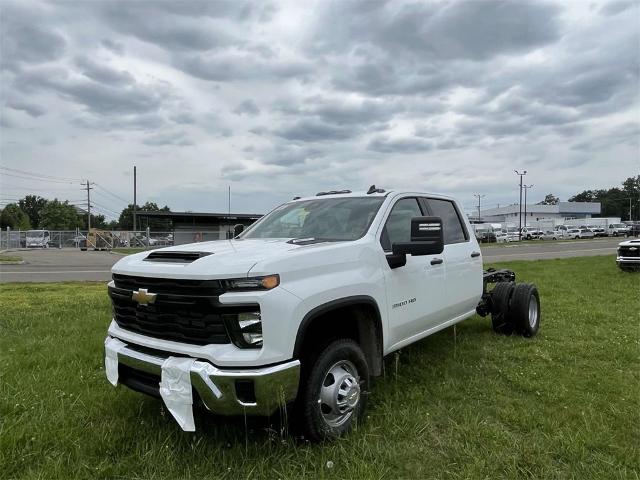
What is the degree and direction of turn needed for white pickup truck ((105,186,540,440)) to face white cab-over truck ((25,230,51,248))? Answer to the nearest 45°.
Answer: approximately 90° to its right

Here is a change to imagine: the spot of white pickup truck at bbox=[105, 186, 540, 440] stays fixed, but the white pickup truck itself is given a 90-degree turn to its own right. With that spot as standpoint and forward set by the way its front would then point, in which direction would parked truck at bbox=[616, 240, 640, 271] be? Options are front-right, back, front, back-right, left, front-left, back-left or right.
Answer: right

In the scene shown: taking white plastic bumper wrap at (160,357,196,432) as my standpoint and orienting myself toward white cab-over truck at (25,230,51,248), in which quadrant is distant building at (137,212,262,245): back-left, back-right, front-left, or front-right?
front-right

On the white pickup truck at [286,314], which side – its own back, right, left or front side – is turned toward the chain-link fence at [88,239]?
right

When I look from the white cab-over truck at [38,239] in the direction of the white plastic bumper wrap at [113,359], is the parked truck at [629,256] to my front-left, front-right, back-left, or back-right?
front-left

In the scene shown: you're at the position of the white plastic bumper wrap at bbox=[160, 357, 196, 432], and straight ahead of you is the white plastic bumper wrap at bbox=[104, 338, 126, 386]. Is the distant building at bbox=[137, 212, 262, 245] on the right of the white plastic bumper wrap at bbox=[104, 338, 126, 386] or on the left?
right

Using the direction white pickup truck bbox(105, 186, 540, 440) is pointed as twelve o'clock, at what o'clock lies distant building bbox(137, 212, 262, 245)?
The distant building is roughly at 4 o'clock from the white pickup truck.

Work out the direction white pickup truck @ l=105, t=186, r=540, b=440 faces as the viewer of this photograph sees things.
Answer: facing the viewer and to the left of the viewer
